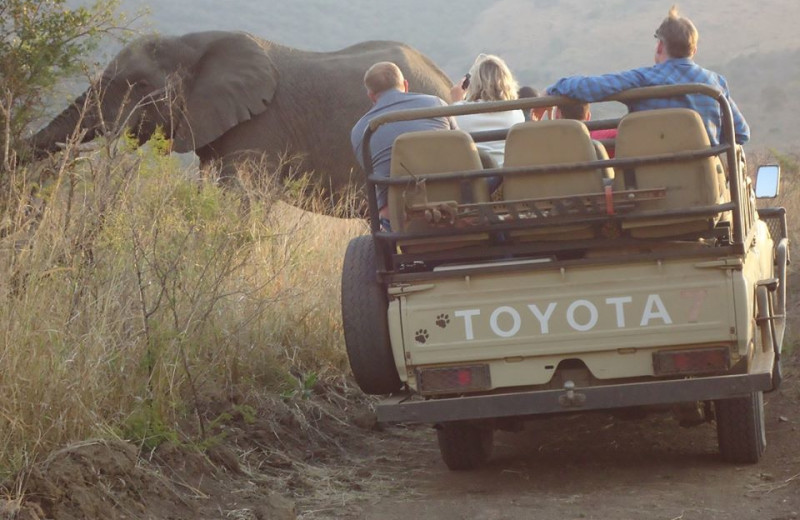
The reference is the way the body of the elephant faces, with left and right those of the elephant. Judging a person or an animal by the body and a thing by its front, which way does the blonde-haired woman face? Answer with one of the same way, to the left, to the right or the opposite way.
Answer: to the right

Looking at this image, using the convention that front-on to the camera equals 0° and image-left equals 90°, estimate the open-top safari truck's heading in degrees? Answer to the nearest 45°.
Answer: approximately 180°

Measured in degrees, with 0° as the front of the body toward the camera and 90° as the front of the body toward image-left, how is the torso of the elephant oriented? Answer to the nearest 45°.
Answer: approximately 90°

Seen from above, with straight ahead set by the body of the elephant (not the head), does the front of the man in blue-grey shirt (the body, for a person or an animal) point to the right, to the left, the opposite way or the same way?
to the right

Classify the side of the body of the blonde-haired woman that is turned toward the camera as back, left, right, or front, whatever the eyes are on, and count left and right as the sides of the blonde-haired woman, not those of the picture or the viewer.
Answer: back

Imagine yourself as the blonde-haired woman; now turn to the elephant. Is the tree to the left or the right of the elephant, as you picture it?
left

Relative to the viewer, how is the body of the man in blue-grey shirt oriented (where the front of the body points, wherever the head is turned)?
away from the camera

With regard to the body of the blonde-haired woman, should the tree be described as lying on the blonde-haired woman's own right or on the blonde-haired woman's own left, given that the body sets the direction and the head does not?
on the blonde-haired woman's own left

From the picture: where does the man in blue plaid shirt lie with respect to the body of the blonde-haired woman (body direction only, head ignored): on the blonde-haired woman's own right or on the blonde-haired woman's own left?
on the blonde-haired woman's own right

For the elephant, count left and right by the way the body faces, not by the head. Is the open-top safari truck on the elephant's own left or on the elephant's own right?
on the elephant's own left

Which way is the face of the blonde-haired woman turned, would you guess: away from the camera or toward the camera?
away from the camera
